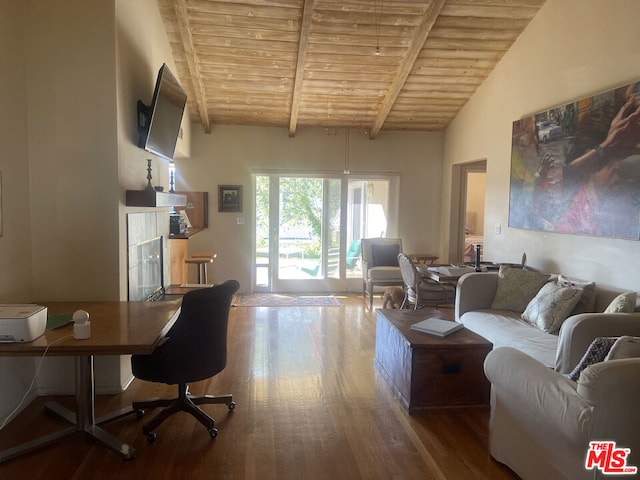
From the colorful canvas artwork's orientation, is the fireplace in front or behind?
in front

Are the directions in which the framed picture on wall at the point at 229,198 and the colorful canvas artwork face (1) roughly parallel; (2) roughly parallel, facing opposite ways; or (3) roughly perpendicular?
roughly perpendicular

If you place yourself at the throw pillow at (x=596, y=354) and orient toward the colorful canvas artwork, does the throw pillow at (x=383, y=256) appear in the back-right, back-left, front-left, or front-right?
front-left

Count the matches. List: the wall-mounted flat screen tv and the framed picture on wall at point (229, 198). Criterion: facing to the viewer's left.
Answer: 0

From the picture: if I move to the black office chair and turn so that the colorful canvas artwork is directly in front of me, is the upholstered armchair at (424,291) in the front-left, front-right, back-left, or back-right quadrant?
front-left

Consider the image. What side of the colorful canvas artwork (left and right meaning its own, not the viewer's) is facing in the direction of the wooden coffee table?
front

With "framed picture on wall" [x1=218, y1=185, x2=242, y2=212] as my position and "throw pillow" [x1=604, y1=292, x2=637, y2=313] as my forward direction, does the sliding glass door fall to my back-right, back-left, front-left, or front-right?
front-left

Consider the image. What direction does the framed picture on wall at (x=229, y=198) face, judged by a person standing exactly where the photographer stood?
facing the viewer

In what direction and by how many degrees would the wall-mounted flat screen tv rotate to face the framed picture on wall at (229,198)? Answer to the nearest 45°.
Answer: approximately 135° to its left

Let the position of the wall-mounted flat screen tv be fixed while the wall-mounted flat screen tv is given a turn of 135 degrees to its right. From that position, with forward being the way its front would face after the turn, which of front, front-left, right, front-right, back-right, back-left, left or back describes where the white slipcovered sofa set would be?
back-left

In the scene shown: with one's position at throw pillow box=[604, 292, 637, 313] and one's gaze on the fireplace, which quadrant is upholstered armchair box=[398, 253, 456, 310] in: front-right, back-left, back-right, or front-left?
front-right

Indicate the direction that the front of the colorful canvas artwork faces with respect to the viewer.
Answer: facing the viewer and to the left of the viewer

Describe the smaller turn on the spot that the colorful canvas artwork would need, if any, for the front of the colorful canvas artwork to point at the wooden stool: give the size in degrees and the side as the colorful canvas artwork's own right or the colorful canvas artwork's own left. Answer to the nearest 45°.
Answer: approximately 45° to the colorful canvas artwork's own right

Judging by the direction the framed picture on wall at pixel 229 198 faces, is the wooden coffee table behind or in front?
in front

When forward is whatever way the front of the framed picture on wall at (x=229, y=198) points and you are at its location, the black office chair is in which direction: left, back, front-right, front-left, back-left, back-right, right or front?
front

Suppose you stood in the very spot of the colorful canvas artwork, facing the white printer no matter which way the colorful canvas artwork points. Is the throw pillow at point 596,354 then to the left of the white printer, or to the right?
left

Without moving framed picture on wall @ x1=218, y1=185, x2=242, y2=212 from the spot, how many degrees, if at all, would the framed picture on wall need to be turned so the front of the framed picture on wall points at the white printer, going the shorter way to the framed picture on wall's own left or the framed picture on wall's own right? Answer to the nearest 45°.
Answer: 0° — it already faces it

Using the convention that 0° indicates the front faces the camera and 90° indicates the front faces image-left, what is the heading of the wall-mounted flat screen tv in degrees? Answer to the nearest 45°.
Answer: approximately 315°

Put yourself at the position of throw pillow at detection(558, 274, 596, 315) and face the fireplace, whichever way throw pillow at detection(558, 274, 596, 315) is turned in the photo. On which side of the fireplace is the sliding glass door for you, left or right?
right
